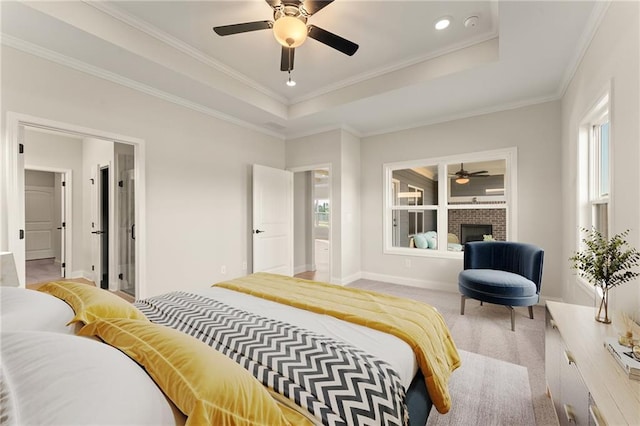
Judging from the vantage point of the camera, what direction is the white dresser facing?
facing to the left of the viewer

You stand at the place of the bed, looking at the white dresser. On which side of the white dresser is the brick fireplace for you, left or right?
left

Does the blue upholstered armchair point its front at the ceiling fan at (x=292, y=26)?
yes

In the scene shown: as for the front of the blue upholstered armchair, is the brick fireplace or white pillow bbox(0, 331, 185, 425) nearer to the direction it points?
the white pillow

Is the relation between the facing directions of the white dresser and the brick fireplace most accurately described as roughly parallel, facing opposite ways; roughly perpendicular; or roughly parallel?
roughly perpendicular

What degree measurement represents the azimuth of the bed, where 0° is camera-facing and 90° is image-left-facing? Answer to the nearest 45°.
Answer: approximately 225°

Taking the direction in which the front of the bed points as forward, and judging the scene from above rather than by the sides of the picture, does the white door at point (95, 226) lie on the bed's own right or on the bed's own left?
on the bed's own left

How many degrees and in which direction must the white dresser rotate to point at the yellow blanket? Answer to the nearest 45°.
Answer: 0° — it already faces it

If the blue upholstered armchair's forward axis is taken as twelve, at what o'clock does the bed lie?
The bed is roughly at 11 o'clock from the blue upholstered armchair.

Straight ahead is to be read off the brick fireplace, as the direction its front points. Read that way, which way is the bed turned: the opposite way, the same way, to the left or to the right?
the opposite way
